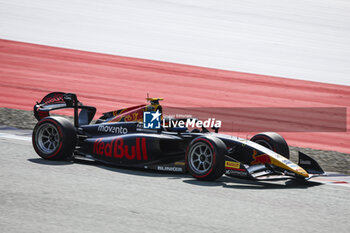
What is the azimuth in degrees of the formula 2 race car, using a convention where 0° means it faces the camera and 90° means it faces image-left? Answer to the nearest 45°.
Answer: approximately 315°
